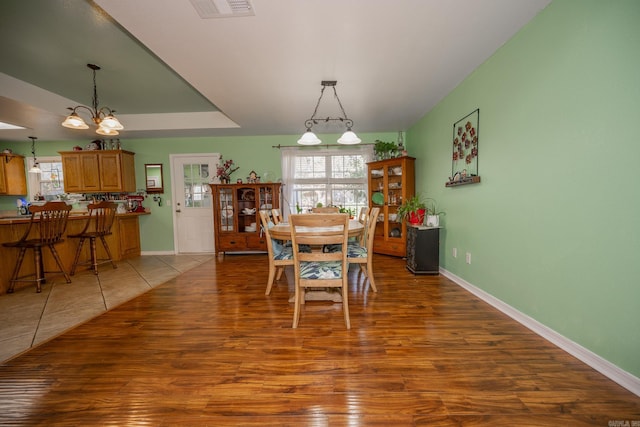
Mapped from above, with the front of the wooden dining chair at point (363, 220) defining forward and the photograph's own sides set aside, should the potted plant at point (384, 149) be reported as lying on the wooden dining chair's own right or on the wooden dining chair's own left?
on the wooden dining chair's own right

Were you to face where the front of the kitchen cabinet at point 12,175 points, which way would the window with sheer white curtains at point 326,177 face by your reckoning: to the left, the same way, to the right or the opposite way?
the same way

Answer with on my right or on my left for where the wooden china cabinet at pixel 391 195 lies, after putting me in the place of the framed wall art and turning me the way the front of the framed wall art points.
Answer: on my right

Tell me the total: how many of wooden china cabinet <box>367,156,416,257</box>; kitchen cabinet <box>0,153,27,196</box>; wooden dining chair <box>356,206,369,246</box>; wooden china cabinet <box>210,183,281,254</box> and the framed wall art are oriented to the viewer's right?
0

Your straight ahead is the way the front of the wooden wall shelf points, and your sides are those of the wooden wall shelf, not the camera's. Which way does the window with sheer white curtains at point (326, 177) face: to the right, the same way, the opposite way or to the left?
to the left

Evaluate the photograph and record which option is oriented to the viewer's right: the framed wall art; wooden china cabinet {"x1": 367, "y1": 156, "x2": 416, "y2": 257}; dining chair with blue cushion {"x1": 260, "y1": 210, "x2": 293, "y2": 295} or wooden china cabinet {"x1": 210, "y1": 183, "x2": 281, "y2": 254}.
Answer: the dining chair with blue cushion

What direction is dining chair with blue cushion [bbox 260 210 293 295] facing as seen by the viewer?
to the viewer's right

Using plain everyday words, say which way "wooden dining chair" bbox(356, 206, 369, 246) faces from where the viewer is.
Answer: facing to the left of the viewer

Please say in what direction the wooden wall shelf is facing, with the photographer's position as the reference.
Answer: facing the viewer and to the left of the viewer

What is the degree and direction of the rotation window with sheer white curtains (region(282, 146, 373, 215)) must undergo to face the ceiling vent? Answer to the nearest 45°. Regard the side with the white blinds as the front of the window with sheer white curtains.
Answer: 0° — it already faces it

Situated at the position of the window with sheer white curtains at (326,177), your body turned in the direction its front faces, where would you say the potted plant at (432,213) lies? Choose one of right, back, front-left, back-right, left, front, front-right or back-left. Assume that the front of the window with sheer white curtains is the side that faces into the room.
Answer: front-left

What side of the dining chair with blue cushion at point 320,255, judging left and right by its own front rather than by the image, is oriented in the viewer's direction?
back

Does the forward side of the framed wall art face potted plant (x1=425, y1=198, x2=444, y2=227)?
no

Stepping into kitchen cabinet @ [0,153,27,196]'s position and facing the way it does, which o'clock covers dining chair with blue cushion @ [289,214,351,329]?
The dining chair with blue cushion is roughly at 10 o'clock from the kitchen cabinet.

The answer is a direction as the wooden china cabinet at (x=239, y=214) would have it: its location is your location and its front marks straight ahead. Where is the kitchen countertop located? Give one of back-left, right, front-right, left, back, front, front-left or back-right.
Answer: right

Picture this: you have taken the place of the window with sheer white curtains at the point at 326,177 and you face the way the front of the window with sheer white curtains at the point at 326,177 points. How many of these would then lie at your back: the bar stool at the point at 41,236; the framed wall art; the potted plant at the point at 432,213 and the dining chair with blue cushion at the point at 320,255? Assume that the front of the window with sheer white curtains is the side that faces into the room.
0

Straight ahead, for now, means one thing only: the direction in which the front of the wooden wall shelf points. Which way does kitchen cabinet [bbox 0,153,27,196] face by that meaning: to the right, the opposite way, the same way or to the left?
to the left

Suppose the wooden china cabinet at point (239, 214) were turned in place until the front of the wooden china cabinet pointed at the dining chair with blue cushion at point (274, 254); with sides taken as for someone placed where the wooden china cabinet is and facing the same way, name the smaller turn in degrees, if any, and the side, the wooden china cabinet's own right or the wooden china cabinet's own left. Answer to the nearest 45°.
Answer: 0° — it already faces it

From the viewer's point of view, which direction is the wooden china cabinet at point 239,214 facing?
toward the camera

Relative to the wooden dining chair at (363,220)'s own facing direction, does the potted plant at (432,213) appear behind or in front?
behind
